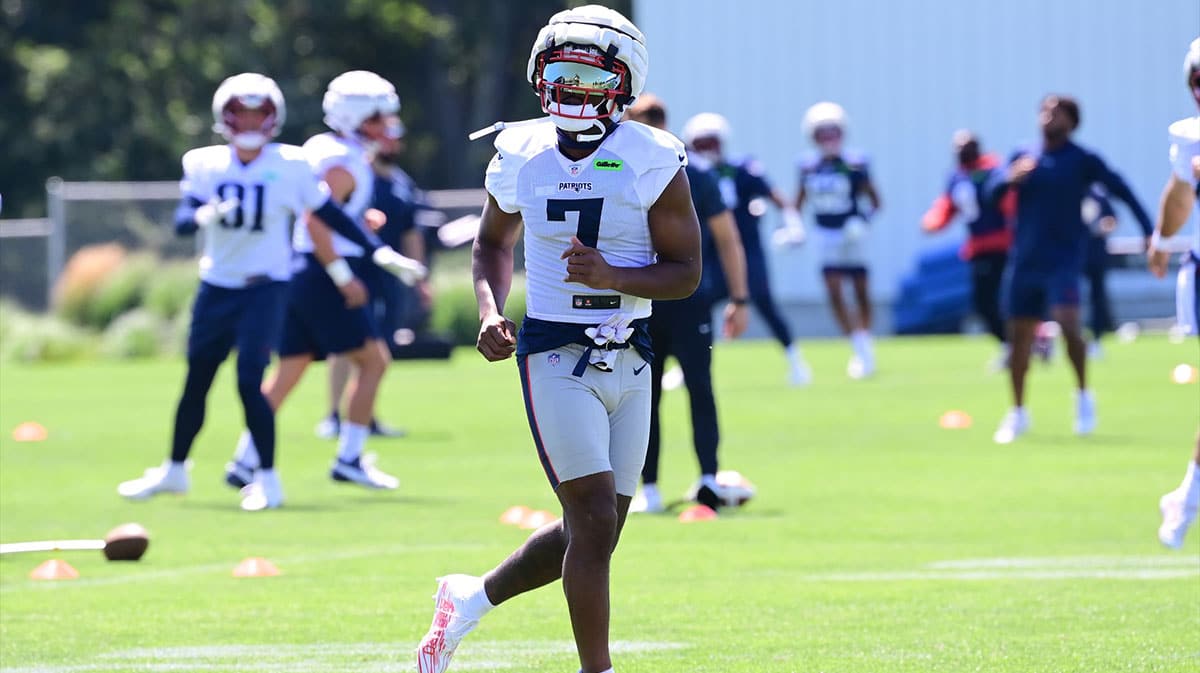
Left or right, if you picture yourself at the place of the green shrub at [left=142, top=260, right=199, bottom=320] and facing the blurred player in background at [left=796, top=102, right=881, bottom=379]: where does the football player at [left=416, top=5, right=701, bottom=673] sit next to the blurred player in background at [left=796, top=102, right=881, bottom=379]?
right

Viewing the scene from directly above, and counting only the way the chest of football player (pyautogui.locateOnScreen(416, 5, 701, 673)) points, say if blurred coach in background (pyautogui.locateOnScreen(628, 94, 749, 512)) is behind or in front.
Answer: behind

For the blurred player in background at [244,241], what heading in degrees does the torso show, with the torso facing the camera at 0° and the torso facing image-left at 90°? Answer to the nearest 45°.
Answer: approximately 0°

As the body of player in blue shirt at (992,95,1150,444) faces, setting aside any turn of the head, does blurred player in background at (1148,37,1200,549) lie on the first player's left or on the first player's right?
on the first player's left

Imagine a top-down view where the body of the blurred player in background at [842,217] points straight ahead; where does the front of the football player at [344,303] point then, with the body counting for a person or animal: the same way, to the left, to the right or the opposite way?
to the left

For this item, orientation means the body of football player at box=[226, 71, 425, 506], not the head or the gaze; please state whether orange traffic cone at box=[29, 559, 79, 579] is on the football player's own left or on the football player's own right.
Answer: on the football player's own right

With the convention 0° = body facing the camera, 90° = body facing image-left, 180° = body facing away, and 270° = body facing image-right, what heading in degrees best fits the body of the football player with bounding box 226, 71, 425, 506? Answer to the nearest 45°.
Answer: approximately 270°

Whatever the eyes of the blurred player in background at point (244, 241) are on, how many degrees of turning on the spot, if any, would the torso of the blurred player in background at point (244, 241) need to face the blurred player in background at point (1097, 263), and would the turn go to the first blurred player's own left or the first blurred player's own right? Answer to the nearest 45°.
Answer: approximately 135° to the first blurred player's own left

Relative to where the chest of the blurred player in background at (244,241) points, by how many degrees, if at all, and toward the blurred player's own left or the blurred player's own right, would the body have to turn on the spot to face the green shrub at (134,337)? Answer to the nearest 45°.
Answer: approximately 180°
